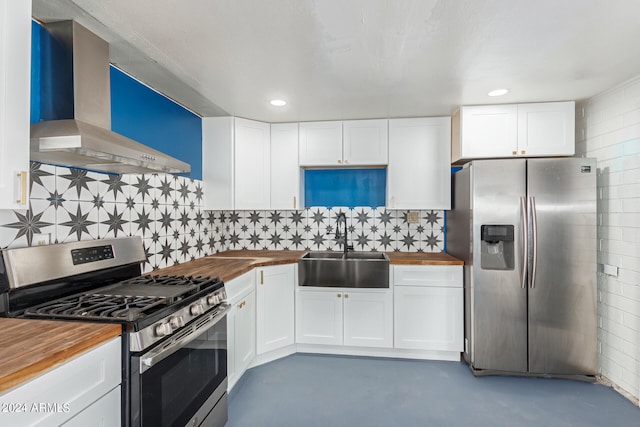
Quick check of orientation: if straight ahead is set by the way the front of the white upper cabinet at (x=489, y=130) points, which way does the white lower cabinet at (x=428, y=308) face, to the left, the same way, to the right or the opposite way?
the same way

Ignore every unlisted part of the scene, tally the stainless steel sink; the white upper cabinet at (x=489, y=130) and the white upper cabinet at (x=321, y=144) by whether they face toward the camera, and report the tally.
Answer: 3

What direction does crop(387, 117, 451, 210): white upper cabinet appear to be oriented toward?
toward the camera

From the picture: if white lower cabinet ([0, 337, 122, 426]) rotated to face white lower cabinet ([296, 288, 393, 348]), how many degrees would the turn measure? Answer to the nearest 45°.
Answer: approximately 45° to its left

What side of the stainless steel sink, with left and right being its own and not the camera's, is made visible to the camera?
front

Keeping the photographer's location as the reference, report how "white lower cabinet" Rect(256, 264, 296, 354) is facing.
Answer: facing the viewer and to the right of the viewer

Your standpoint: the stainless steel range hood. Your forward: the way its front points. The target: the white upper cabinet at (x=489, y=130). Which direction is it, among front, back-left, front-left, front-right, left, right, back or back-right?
front-left

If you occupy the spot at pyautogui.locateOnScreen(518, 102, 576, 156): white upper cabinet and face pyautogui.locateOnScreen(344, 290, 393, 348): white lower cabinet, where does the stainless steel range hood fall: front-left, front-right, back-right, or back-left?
front-left

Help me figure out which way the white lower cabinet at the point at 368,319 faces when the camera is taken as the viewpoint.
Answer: facing the viewer

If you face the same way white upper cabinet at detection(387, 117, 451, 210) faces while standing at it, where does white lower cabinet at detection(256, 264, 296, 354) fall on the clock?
The white lower cabinet is roughly at 2 o'clock from the white upper cabinet.

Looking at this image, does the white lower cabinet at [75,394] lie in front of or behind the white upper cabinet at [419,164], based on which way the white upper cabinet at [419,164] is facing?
in front

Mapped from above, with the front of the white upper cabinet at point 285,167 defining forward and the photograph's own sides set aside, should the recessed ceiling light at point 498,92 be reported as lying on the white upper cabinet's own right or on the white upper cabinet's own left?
on the white upper cabinet's own left
